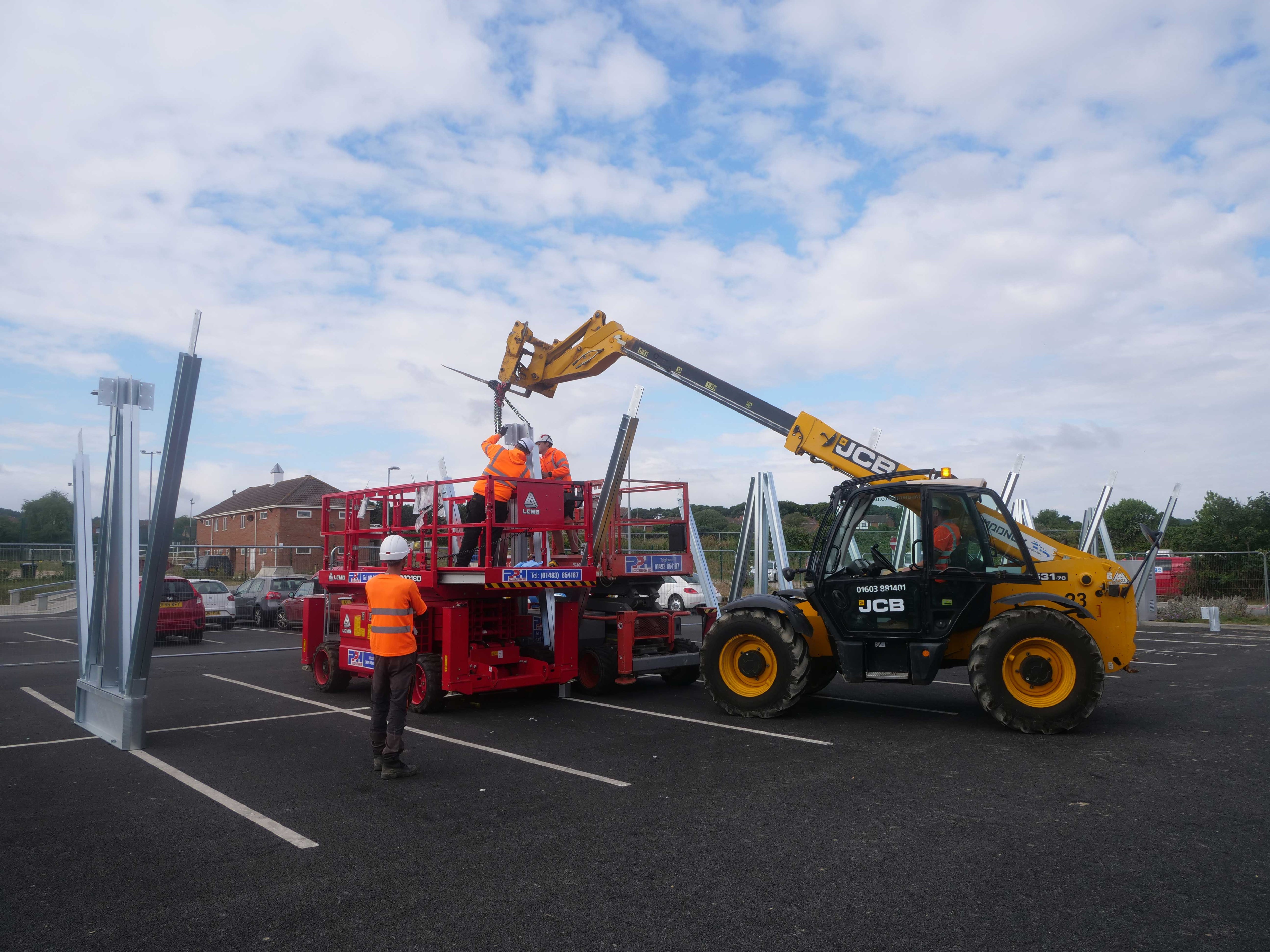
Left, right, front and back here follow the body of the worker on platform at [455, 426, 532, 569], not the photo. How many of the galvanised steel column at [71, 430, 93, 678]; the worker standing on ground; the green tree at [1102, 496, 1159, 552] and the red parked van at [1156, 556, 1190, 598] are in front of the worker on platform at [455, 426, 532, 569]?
2

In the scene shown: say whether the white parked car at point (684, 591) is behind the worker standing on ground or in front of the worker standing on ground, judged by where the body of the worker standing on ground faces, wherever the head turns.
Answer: in front

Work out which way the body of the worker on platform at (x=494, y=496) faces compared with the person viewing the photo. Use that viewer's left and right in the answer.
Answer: facing away from the viewer and to the right of the viewer

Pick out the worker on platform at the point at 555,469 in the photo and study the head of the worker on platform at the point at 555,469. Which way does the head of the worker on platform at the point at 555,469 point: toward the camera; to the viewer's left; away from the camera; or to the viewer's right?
to the viewer's left

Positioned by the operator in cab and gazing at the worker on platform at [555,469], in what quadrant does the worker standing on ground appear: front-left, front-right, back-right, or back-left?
front-left

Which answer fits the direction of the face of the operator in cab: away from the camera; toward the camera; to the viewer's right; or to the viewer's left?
to the viewer's left

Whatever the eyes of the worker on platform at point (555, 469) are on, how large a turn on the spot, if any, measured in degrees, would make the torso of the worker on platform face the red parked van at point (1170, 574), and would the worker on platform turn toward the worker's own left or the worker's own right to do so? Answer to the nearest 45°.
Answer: approximately 135° to the worker's own right

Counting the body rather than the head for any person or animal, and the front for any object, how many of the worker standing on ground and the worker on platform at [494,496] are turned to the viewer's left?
0

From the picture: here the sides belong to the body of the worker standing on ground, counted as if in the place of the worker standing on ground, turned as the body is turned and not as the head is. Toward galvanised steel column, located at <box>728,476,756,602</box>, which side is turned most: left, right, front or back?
front

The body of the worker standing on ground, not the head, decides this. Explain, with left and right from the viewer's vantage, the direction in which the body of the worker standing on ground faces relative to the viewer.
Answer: facing away from the viewer and to the right of the viewer

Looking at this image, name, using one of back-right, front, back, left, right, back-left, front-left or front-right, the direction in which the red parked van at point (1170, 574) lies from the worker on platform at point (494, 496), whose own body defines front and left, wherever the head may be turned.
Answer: front

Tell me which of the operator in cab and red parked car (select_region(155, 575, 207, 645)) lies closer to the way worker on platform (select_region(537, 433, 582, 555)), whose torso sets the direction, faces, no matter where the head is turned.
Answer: the red parked car

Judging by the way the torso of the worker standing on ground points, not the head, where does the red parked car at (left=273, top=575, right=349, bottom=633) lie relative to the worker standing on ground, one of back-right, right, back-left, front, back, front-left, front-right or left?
front-left

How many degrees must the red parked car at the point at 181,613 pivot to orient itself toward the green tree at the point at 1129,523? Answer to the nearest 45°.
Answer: approximately 90° to its right

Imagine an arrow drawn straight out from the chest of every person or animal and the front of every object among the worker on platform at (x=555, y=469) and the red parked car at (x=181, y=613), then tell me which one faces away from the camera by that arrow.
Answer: the red parked car

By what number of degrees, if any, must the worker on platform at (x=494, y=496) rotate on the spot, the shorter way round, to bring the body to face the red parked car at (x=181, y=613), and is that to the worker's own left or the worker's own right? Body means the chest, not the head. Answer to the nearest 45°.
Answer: approximately 90° to the worker's own left

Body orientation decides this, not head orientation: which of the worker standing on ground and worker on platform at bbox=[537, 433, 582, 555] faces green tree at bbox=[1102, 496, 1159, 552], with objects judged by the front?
the worker standing on ground

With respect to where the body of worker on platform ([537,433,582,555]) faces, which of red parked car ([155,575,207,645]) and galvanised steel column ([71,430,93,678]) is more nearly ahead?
the galvanised steel column

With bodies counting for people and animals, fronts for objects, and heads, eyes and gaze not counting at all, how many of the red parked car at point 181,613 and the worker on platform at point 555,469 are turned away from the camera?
1
